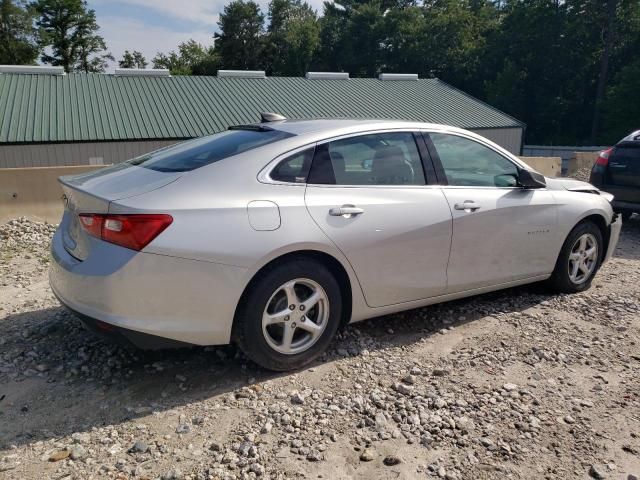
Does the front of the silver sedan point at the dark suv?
yes

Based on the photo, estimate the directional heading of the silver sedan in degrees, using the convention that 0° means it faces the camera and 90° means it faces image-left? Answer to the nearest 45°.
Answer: approximately 225°

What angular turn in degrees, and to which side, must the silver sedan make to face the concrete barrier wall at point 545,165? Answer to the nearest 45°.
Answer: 0° — it already faces it

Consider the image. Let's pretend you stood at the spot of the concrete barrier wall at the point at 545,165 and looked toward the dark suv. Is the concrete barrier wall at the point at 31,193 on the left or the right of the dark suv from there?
right

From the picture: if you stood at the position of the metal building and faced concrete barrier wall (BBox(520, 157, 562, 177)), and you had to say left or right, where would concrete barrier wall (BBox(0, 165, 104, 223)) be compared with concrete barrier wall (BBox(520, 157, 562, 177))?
right

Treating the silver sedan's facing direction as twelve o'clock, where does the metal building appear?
The metal building is roughly at 10 o'clock from the silver sedan.

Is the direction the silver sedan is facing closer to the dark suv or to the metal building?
the dark suv

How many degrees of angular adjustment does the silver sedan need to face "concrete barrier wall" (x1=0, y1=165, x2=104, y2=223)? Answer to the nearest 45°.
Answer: approximately 90° to its left

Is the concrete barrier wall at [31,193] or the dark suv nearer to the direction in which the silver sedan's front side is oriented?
the dark suv
